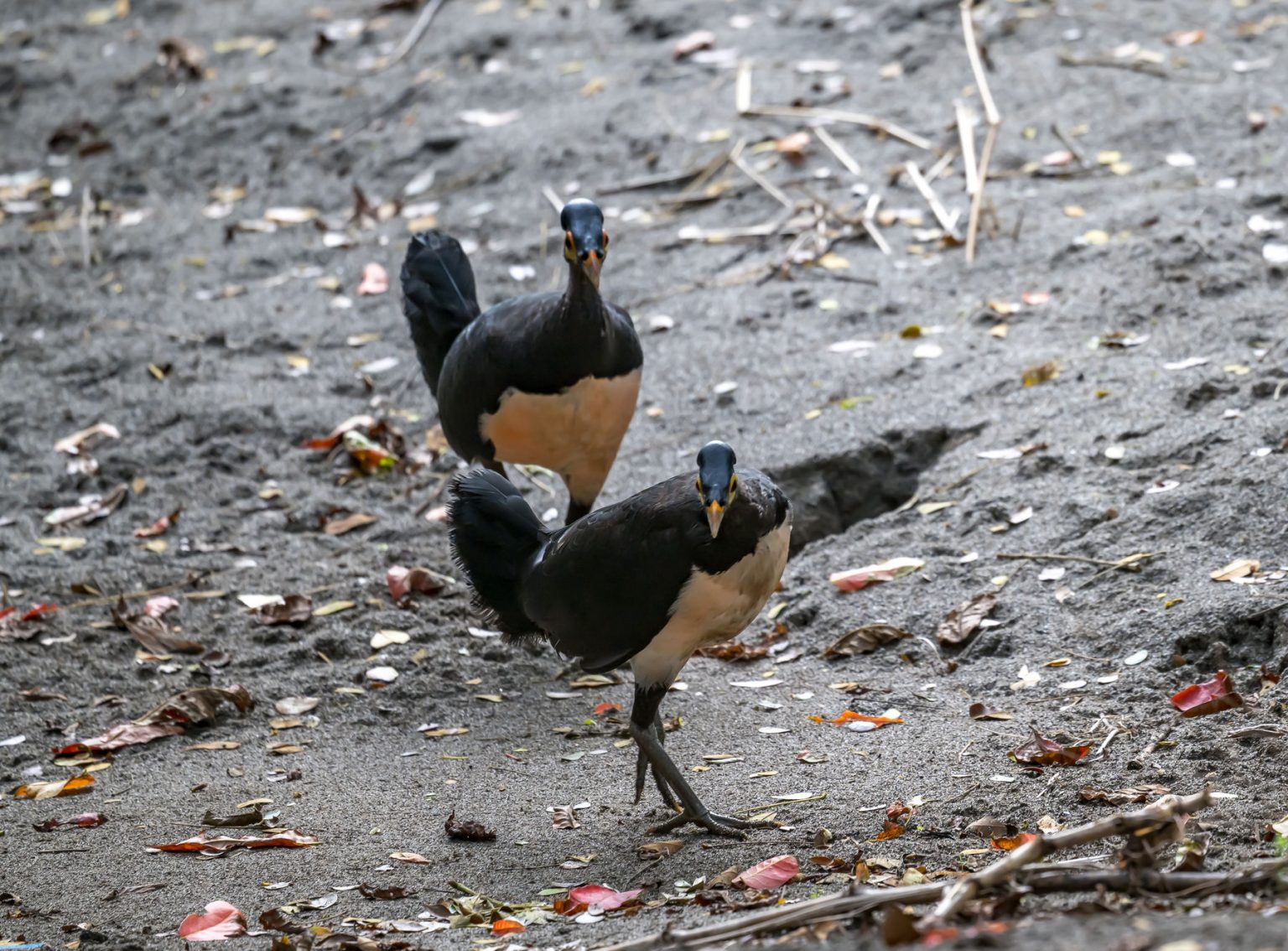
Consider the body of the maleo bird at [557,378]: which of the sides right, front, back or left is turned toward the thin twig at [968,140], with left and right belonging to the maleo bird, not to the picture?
left

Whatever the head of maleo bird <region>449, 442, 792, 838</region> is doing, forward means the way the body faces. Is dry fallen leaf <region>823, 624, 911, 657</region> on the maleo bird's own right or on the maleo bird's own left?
on the maleo bird's own left

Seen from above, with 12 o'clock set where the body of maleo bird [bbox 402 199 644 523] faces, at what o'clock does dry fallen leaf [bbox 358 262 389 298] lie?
The dry fallen leaf is roughly at 7 o'clock from the maleo bird.

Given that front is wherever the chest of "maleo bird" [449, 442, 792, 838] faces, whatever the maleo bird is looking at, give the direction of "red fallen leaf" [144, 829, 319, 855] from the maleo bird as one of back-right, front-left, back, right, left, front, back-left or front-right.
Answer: back-right

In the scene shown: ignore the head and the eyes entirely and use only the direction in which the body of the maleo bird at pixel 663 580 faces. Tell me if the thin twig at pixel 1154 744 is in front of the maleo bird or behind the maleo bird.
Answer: in front

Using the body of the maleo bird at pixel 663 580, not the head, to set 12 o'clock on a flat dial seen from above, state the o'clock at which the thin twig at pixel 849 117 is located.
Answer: The thin twig is roughly at 8 o'clock from the maleo bird.

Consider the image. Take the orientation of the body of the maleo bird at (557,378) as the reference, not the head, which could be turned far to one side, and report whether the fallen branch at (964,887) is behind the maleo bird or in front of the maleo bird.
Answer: in front

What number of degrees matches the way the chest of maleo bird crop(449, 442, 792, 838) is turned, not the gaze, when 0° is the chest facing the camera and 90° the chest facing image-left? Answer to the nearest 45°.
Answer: approximately 315°

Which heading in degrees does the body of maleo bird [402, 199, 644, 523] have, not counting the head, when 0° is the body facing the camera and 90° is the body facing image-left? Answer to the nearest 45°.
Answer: approximately 315°

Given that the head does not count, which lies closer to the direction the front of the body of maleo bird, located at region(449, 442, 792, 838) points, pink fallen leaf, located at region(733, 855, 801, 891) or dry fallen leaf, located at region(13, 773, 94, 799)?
the pink fallen leaf
